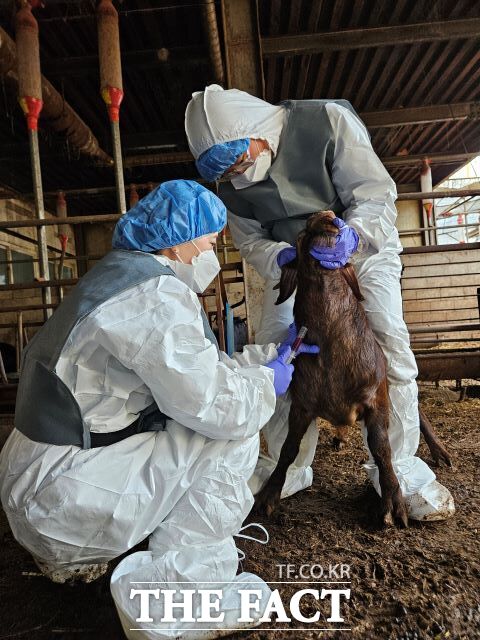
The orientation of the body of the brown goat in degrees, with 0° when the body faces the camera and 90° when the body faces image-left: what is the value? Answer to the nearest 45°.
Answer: approximately 0°

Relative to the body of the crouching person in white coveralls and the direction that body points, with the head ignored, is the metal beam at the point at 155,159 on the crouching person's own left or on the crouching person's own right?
on the crouching person's own left

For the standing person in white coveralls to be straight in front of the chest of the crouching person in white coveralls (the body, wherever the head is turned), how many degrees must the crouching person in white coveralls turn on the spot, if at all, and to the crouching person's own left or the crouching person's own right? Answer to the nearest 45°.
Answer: approximately 45° to the crouching person's own left

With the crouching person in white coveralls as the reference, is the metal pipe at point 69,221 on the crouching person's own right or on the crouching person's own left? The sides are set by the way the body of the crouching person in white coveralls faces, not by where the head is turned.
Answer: on the crouching person's own left

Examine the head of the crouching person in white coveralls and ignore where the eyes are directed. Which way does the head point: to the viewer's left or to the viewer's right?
to the viewer's right

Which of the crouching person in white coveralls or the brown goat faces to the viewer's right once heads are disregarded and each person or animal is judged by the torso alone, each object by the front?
the crouching person in white coveralls

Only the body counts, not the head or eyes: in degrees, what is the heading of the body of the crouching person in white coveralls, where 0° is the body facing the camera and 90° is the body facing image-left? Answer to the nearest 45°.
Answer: approximately 270°

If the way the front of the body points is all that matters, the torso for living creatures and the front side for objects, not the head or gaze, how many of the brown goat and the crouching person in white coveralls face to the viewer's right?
1
